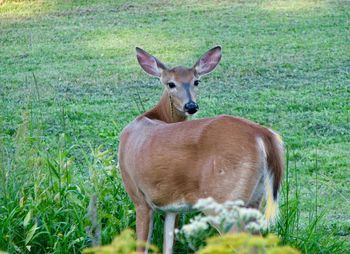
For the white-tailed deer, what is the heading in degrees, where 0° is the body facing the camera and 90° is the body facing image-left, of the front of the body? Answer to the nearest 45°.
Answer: approximately 135°
